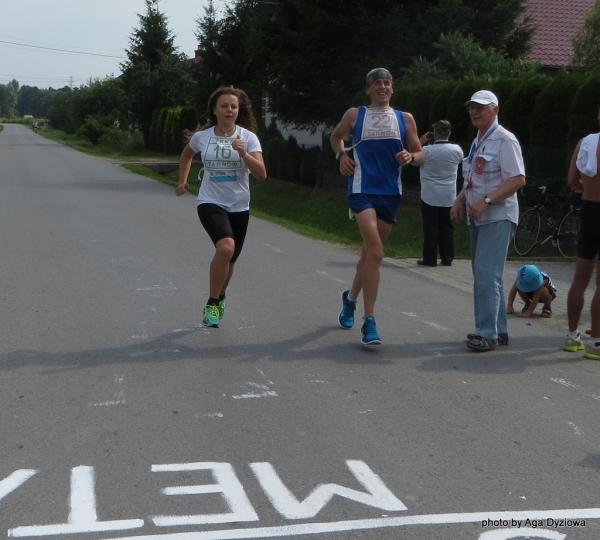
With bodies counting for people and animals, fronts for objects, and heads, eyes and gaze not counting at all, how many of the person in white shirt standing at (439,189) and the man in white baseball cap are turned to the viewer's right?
0

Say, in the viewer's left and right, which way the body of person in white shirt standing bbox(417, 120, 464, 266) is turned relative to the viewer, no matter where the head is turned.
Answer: facing away from the viewer and to the left of the viewer

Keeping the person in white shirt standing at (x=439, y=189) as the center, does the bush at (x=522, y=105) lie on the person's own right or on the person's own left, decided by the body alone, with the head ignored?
on the person's own right

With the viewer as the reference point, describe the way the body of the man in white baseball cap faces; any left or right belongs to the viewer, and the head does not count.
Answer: facing the viewer and to the left of the viewer

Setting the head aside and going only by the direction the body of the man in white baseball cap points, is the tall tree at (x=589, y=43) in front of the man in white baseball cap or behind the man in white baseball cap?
behind

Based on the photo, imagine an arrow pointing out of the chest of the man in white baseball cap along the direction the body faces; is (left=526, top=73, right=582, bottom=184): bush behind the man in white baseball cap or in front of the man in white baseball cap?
behind

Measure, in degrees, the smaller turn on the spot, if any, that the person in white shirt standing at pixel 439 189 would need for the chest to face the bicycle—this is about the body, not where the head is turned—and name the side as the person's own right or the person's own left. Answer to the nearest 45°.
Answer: approximately 90° to the person's own right

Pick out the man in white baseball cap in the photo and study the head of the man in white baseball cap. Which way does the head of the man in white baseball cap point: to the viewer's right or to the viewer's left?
to the viewer's left

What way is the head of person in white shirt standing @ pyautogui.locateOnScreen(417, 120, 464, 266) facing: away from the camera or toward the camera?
away from the camera

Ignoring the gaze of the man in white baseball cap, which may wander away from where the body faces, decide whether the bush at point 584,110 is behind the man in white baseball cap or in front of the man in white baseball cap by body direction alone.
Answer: behind

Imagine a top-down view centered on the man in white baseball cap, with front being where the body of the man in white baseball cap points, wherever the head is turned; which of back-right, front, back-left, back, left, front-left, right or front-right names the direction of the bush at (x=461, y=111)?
back-right

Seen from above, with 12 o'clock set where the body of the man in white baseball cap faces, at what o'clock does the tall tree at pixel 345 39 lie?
The tall tree is roughly at 4 o'clock from the man in white baseball cap.
